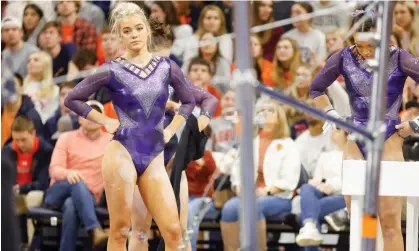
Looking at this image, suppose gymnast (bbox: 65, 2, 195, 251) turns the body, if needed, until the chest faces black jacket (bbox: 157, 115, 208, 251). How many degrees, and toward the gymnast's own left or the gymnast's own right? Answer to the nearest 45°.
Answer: approximately 135° to the gymnast's own left

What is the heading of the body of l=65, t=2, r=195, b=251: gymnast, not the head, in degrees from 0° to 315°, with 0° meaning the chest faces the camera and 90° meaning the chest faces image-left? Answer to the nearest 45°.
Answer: approximately 0°

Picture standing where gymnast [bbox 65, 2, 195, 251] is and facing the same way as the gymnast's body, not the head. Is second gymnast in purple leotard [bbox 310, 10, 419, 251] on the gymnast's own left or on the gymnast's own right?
on the gymnast's own left

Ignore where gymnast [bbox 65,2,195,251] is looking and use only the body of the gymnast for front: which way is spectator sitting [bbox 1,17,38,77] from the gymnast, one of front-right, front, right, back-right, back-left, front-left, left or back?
back-right

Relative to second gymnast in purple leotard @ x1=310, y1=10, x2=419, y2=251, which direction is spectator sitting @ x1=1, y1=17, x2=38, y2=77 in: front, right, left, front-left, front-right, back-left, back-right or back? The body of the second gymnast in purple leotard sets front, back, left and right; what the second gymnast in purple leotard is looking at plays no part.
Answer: right

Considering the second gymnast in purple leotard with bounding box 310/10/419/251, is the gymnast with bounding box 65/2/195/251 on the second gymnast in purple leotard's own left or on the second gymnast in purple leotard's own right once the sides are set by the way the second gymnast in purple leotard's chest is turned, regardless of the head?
on the second gymnast in purple leotard's own right
